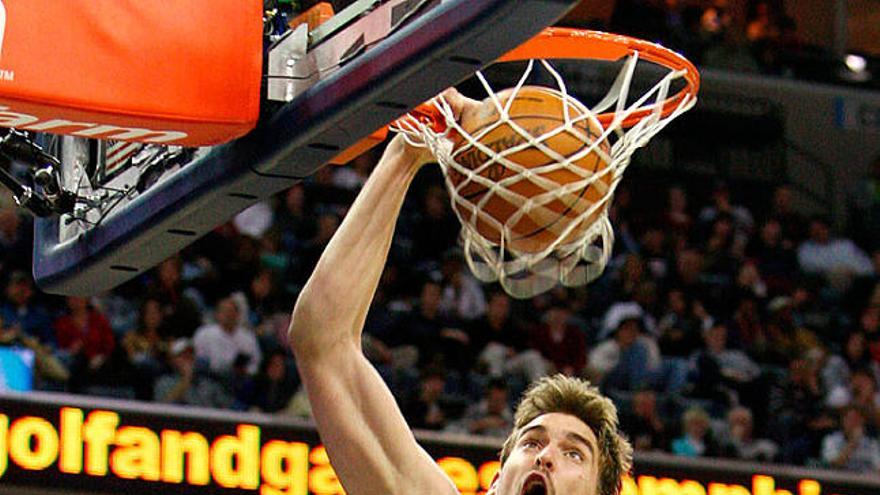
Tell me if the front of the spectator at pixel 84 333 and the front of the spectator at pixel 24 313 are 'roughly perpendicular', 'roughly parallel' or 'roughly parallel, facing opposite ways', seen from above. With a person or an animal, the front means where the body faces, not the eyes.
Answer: roughly parallel

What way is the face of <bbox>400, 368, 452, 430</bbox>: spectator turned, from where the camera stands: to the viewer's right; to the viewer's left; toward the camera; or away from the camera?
toward the camera

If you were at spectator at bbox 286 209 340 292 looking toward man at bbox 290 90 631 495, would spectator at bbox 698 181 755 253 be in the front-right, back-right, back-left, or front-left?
back-left

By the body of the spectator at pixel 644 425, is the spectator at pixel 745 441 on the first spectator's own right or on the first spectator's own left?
on the first spectator's own left

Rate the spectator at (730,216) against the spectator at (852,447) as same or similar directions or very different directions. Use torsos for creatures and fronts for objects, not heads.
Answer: same or similar directions

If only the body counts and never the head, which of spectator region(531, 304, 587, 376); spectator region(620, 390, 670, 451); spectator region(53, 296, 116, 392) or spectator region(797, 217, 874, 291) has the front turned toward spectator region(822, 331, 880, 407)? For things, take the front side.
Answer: spectator region(797, 217, 874, 291)

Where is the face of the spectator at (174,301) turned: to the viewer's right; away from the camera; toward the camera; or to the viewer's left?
toward the camera

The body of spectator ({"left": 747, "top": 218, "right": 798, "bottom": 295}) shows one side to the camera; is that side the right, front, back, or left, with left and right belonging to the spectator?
front

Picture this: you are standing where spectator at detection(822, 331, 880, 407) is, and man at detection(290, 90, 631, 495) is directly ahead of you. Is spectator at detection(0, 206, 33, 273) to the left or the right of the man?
right

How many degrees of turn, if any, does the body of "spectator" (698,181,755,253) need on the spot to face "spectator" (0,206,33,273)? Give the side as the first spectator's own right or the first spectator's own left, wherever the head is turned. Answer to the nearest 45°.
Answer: approximately 45° to the first spectator's own right

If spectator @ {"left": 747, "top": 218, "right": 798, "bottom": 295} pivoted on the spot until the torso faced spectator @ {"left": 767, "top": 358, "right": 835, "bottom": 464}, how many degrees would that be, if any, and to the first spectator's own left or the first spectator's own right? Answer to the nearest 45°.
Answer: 0° — they already face them

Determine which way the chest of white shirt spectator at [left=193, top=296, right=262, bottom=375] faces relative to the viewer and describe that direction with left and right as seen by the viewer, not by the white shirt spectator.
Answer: facing the viewer

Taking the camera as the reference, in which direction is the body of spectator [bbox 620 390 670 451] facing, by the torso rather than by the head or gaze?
toward the camera

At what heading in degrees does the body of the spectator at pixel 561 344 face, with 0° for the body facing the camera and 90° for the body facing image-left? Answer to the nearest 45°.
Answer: approximately 0°
